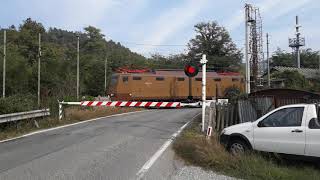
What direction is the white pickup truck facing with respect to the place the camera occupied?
facing to the left of the viewer

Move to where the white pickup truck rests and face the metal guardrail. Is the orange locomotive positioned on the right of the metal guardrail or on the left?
right

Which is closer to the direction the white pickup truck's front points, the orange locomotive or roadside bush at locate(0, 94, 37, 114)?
the roadside bush

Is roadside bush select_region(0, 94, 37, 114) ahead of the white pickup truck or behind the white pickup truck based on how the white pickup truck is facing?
ahead

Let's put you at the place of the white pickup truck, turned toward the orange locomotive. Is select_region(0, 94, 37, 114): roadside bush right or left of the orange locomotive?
left
